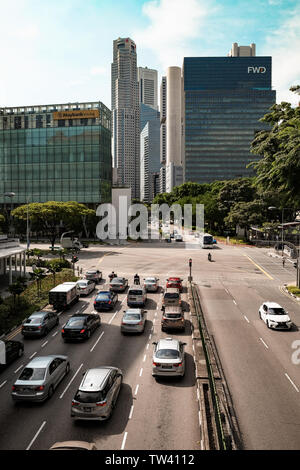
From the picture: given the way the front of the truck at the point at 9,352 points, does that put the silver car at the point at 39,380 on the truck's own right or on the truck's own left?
on the truck's own right

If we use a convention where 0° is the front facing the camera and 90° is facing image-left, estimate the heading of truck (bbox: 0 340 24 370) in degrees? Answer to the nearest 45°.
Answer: approximately 225°

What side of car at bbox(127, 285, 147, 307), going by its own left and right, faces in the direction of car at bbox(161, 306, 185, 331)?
back

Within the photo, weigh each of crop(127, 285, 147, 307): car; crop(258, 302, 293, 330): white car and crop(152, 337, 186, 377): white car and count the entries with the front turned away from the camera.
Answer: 2

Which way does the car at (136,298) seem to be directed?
away from the camera

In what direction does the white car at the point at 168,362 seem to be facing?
away from the camera

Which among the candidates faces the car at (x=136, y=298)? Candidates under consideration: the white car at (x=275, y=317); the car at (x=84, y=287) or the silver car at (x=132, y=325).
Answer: the silver car

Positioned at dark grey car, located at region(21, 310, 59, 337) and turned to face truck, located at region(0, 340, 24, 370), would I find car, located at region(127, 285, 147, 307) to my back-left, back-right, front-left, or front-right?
back-left

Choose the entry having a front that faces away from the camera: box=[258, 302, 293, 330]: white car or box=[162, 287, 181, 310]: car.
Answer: the car

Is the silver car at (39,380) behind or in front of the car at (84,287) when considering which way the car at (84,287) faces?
behind

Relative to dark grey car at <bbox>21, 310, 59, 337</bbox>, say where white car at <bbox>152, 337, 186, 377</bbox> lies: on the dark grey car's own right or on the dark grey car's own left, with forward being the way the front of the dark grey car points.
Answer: on the dark grey car's own right

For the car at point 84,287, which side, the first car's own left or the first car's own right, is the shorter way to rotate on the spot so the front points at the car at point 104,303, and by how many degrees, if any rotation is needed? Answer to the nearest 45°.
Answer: approximately 135° to the first car's own right

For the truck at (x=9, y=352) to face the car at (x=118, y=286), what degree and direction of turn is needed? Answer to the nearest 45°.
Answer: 0° — it already faces it

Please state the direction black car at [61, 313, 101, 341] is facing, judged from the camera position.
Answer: facing away from the viewer and to the right of the viewer

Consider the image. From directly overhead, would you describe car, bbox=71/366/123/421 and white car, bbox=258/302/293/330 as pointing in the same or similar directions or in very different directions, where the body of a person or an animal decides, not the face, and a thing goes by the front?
very different directions

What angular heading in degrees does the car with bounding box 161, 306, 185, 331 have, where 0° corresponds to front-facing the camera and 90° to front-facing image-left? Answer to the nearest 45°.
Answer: approximately 180°

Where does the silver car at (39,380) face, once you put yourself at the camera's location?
facing away from the viewer and to the right of the viewer
